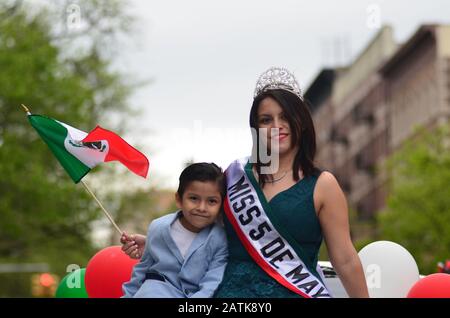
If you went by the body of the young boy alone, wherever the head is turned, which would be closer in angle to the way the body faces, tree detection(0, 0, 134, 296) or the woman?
the woman

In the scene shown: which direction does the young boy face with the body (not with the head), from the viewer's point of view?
toward the camera

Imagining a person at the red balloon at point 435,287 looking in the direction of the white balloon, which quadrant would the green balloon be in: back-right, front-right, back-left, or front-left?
front-left

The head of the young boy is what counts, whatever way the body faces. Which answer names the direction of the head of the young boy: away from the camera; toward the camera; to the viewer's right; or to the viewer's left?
toward the camera

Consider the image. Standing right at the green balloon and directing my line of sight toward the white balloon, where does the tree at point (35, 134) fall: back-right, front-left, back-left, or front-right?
back-left

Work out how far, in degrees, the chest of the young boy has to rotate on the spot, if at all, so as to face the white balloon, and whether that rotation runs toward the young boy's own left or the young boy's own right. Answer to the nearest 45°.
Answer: approximately 135° to the young boy's own left

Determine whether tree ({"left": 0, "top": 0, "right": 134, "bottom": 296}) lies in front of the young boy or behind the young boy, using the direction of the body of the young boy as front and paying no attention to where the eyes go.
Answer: behind

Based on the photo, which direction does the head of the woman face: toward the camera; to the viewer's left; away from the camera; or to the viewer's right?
toward the camera

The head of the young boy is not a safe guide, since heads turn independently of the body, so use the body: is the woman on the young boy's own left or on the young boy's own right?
on the young boy's own left

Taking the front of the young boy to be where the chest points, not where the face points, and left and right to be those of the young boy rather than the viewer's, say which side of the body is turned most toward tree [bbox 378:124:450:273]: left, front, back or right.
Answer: back
